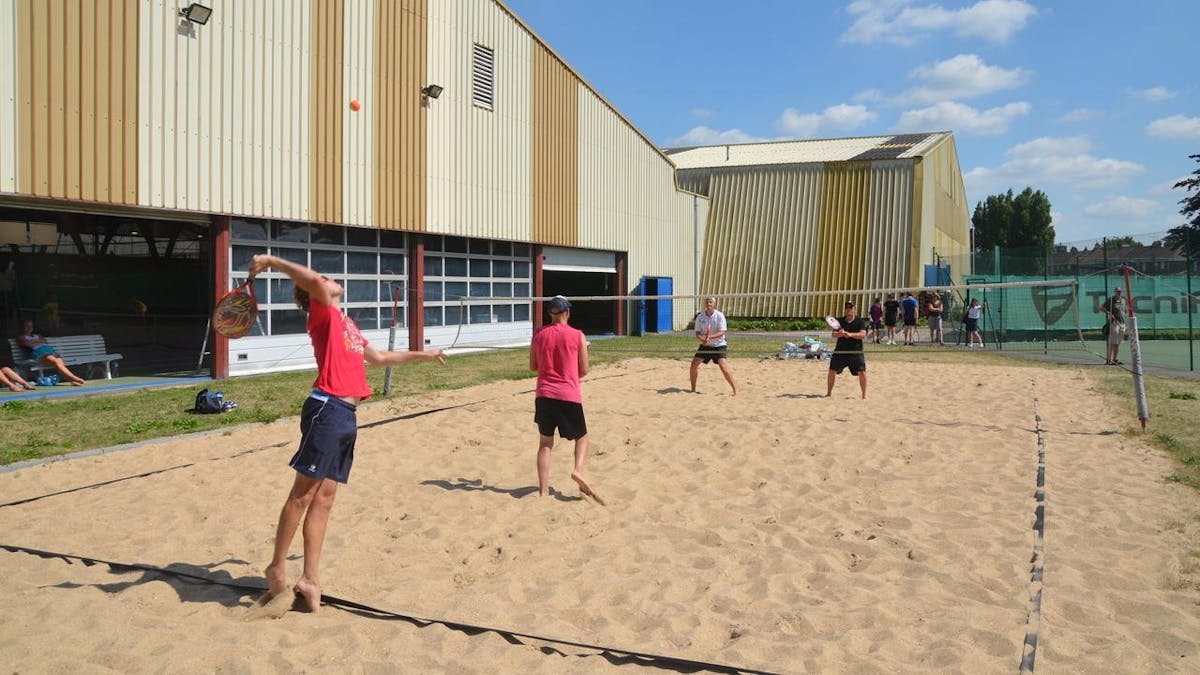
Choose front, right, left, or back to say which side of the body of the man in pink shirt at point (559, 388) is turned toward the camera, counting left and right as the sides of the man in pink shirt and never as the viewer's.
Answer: back

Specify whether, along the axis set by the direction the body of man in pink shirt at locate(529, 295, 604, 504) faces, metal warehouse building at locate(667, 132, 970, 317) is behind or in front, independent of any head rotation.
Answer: in front

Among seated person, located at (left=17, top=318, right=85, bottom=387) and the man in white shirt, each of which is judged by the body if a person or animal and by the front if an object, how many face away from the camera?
0

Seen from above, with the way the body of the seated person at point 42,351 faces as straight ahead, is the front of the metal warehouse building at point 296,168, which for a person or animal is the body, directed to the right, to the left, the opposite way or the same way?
the same way

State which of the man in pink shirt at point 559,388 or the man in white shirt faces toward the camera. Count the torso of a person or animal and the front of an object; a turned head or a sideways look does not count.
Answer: the man in white shirt

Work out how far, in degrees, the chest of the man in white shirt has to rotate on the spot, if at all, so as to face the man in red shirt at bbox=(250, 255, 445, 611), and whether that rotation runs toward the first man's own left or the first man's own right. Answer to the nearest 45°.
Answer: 0° — they already face them

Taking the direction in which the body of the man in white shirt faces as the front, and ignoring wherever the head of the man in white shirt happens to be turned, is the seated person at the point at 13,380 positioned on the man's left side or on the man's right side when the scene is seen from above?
on the man's right side

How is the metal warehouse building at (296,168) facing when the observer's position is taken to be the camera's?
facing the viewer and to the right of the viewer

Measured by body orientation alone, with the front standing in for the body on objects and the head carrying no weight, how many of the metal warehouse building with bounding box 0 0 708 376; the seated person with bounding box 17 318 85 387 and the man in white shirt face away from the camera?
0

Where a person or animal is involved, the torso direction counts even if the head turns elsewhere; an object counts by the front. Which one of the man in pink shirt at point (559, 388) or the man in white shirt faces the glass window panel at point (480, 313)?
the man in pink shirt

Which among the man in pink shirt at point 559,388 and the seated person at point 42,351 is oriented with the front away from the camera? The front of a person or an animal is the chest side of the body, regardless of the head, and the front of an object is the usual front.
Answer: the man in pink shirt

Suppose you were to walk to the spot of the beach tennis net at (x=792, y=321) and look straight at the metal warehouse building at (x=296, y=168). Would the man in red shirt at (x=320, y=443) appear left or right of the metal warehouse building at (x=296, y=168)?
left

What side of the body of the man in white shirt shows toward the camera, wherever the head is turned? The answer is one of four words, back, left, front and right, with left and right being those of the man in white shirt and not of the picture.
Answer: front

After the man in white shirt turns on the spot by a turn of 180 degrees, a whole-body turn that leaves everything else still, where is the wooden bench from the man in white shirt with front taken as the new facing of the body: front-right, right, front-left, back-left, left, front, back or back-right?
left

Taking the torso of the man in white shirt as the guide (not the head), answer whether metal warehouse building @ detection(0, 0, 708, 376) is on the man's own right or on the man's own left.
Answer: on the man's own right

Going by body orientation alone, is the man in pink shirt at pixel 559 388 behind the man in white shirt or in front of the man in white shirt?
in front

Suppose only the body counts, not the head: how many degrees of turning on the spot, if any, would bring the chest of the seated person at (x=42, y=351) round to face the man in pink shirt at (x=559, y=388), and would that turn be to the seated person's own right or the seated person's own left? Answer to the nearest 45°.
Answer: approximately 45° to the seated person's own right

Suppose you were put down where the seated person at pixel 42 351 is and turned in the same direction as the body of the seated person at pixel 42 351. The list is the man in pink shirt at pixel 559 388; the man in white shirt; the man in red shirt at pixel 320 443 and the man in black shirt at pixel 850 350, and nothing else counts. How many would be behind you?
0
